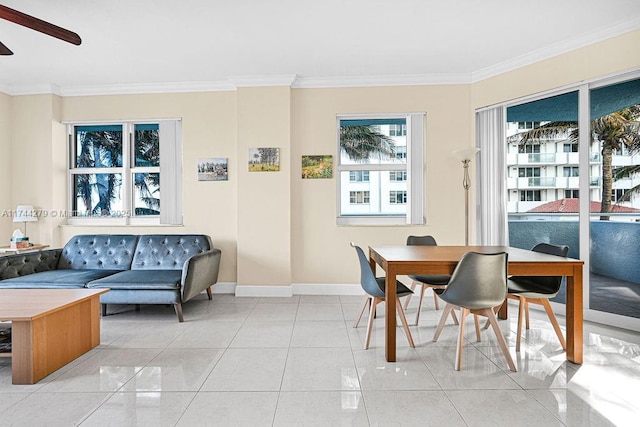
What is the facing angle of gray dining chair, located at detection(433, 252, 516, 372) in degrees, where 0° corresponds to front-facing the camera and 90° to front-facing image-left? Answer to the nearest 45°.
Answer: approximately 135°

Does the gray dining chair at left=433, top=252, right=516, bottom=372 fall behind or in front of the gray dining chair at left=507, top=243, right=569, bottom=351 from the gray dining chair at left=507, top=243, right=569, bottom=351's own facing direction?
in front

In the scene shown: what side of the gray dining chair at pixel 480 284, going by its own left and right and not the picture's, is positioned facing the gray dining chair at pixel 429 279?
front

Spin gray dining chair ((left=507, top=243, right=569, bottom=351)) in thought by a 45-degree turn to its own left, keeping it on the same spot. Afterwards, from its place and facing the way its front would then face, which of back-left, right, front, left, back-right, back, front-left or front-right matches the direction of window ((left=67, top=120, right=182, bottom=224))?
right

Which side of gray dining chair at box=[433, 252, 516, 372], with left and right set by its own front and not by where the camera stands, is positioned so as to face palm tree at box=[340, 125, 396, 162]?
front

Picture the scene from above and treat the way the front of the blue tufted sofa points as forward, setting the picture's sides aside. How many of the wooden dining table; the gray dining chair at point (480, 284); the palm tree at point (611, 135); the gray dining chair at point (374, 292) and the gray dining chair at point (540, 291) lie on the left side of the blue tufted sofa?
5

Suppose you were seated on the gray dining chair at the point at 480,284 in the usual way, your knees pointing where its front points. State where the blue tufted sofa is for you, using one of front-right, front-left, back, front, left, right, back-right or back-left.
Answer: front-left

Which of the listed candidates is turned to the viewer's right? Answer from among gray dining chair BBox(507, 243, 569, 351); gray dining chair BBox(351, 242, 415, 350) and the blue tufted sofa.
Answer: gray dining chair BBox(351, 242, 415, 350)

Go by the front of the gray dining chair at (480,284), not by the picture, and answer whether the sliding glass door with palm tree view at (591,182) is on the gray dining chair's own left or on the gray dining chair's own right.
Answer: on the gray dining chair's own right

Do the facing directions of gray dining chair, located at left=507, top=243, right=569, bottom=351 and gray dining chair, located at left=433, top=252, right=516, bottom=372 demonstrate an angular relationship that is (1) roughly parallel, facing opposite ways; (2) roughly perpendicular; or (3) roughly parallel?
roughly perpendicular

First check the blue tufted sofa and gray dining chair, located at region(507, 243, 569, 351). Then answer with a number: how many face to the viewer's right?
0

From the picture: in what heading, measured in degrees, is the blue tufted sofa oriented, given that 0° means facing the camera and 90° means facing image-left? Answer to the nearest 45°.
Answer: approximately 45°

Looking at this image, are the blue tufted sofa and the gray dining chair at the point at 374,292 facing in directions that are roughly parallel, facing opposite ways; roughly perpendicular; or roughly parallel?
roughly perpendicular

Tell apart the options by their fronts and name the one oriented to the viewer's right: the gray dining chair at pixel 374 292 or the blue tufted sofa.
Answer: the gray dining chair

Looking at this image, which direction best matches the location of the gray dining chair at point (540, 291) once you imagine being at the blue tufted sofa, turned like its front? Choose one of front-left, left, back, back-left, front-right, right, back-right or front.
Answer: left

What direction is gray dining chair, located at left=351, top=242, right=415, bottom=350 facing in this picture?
to the viewer's right

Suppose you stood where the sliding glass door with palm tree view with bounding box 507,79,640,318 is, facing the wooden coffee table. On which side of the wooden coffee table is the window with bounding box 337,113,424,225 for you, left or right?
right

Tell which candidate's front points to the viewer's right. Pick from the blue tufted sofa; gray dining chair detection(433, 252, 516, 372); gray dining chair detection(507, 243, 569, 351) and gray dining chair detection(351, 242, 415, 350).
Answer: gray dining chair detection(351, 242, 415, 350)
